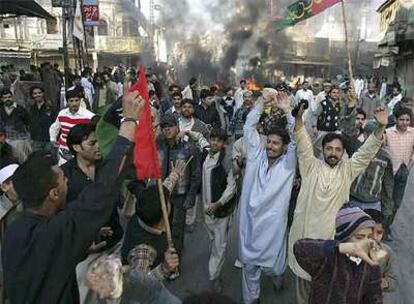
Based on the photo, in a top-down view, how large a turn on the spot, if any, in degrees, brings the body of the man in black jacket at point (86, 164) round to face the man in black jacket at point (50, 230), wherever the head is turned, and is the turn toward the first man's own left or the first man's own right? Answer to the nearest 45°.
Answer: approximately 45° to the first man's own right

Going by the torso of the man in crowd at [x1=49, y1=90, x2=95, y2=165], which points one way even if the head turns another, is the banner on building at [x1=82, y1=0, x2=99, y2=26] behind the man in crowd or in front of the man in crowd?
behind

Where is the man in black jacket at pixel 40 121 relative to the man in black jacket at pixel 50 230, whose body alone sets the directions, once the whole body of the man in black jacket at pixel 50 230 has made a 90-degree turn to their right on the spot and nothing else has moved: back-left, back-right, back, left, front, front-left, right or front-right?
back-left

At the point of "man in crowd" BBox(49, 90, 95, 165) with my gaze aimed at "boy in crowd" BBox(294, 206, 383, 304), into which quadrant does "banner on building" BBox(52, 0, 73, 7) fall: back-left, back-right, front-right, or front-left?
back-left

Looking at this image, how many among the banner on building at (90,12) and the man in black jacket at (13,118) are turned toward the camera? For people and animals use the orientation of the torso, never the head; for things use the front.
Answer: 2

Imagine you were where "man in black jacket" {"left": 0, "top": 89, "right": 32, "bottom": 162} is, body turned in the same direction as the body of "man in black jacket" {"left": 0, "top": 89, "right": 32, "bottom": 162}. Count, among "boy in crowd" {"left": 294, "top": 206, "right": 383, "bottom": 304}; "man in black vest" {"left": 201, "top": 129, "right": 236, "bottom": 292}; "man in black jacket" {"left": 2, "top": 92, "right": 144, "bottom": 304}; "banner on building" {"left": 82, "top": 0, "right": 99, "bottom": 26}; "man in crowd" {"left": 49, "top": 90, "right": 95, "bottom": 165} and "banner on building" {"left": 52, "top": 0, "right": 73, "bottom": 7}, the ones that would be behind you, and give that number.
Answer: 2

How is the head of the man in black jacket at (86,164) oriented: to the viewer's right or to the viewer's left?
to the viewer's right

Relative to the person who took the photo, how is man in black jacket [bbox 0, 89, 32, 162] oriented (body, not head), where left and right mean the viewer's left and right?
facing the viewer

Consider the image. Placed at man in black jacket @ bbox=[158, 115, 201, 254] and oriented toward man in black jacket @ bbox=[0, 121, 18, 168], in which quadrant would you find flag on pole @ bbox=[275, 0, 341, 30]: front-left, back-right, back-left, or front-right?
back-right

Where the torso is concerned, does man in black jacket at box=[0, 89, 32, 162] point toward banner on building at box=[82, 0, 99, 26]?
no

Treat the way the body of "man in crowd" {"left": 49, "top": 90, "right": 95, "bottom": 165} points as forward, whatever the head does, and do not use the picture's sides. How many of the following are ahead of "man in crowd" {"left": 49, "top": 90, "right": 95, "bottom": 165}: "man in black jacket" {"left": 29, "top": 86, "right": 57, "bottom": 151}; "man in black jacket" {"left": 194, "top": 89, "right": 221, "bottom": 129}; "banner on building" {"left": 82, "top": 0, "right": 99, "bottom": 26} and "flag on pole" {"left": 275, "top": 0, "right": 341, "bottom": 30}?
0

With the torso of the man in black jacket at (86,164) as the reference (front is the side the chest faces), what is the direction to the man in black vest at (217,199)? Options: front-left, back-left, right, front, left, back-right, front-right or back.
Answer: left

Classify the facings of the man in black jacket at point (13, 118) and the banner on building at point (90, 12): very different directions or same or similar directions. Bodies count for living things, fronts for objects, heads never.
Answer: same or similar directions

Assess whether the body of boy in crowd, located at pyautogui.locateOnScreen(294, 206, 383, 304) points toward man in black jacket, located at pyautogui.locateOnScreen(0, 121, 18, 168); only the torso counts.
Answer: no

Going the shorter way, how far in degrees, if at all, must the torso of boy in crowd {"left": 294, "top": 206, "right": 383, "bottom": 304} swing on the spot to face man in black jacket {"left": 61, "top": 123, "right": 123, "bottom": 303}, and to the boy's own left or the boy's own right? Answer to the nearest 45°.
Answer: approximately 135° to the boy's own right

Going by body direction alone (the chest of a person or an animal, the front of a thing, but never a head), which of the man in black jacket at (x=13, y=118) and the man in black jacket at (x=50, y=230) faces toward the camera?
the man in black jacket at (x=13, y=118)

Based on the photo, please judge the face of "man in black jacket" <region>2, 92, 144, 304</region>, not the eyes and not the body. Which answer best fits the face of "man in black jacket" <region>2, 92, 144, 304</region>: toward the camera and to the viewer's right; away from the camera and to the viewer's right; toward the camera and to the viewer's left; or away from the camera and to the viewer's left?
away from the camera and to the viewer's right

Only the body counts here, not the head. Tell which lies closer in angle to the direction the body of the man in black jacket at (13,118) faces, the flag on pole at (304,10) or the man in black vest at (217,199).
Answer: the man in black vest

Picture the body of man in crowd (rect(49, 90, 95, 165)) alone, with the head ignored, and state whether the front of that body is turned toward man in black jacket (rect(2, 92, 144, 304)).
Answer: yes

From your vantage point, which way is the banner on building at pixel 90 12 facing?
toward the camera

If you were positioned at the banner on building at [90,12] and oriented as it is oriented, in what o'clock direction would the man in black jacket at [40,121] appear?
The man in black jacket is roughly at 12 o'clock from the banner on building.

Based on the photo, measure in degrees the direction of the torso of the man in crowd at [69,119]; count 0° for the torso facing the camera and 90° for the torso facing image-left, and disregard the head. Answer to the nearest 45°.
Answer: approximately 0°
